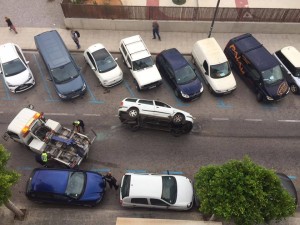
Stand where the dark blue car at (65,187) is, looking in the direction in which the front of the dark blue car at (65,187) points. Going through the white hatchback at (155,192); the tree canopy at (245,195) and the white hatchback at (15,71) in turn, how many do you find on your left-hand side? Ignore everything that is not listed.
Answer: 1

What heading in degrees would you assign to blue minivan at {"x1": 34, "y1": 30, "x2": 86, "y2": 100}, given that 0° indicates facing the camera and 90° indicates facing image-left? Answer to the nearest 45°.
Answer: approximately 315°

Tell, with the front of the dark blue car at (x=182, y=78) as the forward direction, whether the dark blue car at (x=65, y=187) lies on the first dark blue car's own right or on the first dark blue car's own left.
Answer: on the first dark blue car's own right

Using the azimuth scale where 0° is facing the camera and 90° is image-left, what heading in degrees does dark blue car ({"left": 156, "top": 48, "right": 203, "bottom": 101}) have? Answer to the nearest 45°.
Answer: approximately 315°

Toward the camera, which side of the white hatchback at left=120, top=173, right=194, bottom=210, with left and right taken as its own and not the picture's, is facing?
right

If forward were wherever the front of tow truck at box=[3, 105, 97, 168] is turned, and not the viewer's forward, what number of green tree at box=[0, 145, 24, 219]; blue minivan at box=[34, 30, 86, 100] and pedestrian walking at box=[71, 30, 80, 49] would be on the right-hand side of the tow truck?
2

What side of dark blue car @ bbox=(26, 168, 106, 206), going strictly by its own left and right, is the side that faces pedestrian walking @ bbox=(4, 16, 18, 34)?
left

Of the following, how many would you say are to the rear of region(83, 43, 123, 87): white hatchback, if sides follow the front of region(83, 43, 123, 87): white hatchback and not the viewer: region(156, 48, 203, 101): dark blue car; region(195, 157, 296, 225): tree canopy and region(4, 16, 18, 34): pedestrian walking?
1

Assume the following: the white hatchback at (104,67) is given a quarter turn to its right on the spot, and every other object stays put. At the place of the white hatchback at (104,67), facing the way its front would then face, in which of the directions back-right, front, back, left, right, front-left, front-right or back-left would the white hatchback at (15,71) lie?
front-right

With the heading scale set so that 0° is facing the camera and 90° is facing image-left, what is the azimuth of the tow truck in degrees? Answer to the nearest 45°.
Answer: approximately 135°

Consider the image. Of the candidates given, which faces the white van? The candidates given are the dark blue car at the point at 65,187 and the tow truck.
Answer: the dark blue car

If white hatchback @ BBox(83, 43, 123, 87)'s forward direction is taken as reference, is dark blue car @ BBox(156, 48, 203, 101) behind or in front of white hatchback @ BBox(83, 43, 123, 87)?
in front

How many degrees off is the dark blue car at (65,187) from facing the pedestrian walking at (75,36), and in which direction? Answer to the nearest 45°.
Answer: approximately 45° to its left
